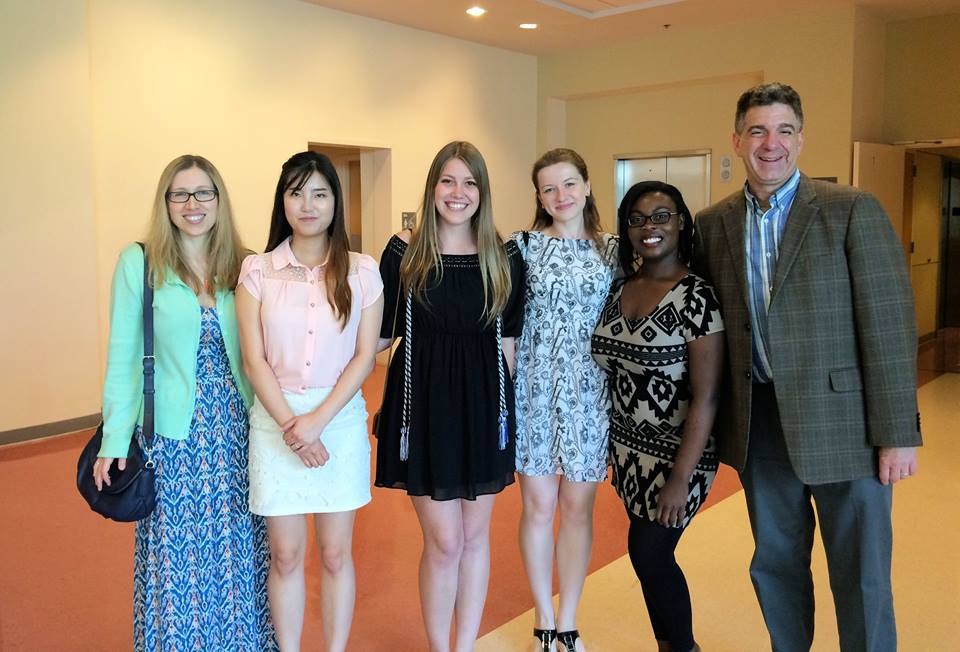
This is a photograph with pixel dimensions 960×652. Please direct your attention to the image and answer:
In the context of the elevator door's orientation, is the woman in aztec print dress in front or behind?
in front

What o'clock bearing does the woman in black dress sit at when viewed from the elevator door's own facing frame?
The woman in black dress is roughly at 12 o'clock from the elevator door.

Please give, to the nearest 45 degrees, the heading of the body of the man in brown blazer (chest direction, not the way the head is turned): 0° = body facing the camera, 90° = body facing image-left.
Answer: approximately 45°

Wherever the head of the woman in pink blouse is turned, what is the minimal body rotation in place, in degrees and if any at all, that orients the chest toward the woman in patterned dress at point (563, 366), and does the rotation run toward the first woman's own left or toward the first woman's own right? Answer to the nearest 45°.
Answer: approximately 90° to the first woman's own left

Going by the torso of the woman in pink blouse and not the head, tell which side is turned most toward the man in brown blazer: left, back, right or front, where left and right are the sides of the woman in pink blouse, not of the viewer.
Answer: left

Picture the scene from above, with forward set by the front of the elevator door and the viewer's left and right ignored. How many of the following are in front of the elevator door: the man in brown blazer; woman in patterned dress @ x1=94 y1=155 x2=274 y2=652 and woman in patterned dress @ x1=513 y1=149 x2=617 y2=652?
3
